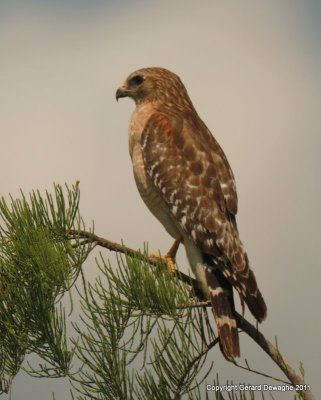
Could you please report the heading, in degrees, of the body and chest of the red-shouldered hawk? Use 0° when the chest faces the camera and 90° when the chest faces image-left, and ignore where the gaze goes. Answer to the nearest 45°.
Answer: approximately 90°
